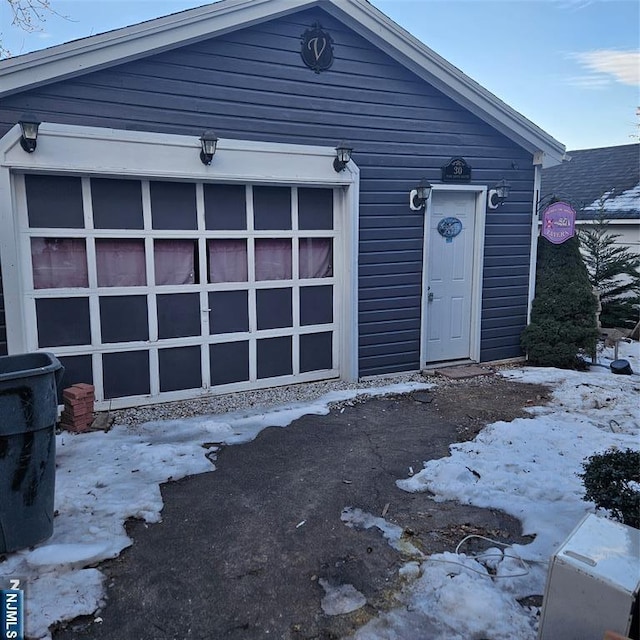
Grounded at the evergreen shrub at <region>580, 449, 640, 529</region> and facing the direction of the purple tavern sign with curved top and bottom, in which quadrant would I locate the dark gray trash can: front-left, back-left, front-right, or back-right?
back-left

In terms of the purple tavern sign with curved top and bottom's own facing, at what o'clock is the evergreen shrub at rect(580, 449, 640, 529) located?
The evergreen shrub is roughly at 12 o'clock from the purple tavern sign with curved top and bottom.

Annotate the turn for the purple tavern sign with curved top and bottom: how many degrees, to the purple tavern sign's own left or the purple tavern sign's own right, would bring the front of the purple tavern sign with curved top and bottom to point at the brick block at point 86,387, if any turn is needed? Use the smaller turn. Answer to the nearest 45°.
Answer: approximately 45° to the purple tavern sign's own right

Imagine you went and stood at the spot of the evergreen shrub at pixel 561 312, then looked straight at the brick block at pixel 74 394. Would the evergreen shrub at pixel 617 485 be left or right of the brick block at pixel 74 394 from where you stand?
left

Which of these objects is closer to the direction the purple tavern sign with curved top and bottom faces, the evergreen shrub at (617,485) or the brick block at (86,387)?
the evergreen shrub

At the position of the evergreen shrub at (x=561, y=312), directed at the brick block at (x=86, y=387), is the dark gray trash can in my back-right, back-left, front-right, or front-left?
front-left

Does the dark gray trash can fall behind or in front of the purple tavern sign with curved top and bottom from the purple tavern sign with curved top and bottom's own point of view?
in front

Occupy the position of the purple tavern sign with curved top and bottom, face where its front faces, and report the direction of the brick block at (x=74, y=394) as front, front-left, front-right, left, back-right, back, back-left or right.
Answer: front-right

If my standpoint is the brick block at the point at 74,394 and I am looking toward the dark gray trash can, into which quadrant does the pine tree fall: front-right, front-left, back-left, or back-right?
back-left

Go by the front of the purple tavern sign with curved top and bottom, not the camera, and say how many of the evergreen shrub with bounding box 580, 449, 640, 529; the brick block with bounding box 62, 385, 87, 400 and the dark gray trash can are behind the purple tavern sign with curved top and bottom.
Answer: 0

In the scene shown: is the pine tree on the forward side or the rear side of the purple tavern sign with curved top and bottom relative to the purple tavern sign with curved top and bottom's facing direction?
on the rear side

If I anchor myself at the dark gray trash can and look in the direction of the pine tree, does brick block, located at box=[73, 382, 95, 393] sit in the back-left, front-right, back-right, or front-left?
front-left

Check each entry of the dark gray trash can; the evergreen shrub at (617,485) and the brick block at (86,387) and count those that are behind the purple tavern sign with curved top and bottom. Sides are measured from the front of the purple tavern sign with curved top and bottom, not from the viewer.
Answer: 0

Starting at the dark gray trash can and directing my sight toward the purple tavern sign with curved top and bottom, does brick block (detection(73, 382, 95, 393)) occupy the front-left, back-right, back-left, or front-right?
front-left

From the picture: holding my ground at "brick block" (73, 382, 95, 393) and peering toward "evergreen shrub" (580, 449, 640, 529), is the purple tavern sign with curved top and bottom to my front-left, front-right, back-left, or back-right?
front-left

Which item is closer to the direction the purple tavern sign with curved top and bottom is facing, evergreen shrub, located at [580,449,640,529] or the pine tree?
the evergreen shrub

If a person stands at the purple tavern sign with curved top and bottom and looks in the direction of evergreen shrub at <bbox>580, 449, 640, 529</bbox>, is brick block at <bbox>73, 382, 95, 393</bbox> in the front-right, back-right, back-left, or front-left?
front-right

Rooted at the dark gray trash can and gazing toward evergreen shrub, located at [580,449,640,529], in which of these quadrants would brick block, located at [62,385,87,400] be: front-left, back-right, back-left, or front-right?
back-left

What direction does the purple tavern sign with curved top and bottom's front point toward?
toward the camera
